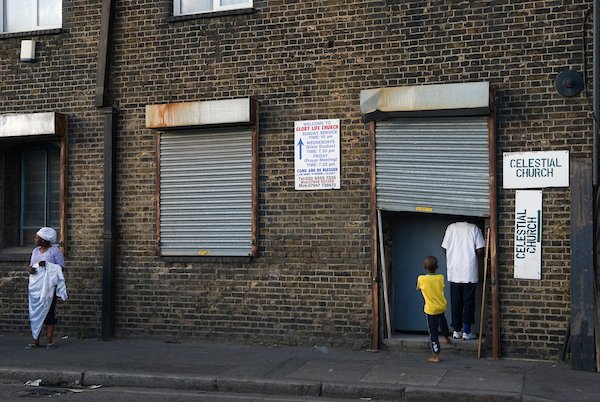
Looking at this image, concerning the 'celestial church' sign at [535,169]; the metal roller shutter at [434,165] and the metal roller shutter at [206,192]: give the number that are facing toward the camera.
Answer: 3

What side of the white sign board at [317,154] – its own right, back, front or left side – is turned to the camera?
front

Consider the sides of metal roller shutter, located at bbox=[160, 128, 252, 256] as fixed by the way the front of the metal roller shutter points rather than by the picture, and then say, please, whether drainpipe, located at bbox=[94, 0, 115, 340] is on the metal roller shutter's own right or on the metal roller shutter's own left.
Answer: on the metal roller shutter's own right

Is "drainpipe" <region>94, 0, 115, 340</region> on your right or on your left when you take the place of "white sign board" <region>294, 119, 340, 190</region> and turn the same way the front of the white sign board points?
on your right

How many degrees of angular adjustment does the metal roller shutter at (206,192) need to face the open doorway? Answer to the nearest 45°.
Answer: approximately 90° to its left

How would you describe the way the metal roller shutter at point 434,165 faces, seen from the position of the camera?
facing the viewer

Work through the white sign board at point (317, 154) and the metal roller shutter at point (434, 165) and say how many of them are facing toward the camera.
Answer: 2

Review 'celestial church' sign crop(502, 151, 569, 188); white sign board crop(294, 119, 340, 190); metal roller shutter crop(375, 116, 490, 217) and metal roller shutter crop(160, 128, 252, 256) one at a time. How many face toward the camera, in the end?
4
